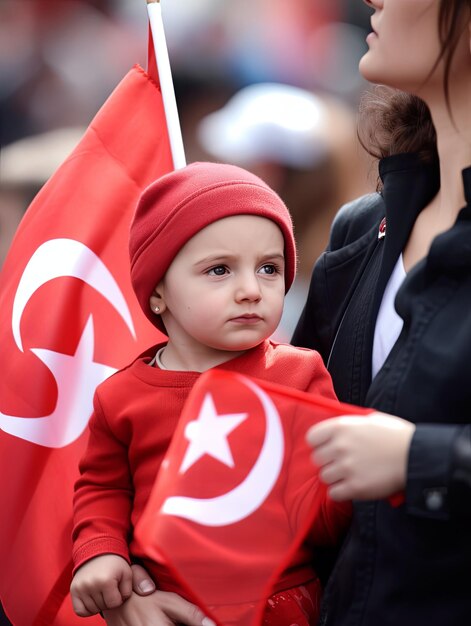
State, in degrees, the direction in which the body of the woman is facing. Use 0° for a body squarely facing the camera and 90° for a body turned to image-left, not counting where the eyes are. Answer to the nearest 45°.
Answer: approximately 45°

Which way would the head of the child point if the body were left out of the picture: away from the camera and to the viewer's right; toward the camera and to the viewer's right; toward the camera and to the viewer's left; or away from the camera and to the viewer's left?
toward the camera and to the viewer's right

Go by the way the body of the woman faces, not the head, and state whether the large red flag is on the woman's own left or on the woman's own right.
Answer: on the woman's own right

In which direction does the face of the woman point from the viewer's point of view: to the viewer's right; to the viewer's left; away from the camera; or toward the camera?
to the viewer's left
